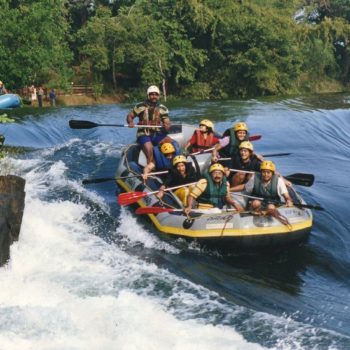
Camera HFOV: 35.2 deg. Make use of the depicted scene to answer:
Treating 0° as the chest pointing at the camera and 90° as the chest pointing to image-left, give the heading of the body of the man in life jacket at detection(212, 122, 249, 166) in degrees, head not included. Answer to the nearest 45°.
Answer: approximately 315°

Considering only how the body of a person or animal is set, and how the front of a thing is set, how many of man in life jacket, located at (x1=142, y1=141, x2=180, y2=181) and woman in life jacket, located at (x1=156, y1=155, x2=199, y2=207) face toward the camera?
2

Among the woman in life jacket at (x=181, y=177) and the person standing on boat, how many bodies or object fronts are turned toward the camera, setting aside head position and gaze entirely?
2

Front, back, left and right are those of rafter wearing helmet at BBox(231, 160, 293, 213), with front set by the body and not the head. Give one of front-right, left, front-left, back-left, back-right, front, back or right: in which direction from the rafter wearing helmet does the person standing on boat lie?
back-right

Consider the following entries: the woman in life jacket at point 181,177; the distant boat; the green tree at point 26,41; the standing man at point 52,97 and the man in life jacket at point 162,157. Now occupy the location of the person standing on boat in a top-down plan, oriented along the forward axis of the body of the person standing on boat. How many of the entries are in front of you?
2

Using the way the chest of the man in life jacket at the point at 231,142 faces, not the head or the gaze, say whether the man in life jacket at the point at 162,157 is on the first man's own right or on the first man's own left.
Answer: on the first man's own right

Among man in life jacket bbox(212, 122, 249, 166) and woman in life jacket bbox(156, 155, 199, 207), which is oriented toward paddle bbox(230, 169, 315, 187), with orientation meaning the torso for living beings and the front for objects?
man in life jacket bbox(212, 122, 249, 166)

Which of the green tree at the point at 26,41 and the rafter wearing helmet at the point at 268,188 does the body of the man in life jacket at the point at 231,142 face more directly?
the rafter wearing helmet

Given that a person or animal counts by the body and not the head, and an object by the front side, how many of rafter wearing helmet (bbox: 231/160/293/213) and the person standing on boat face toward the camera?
2

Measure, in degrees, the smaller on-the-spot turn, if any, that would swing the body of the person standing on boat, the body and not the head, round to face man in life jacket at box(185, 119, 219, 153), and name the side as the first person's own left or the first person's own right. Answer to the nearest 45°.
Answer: approximately 45° to the first person's own left
